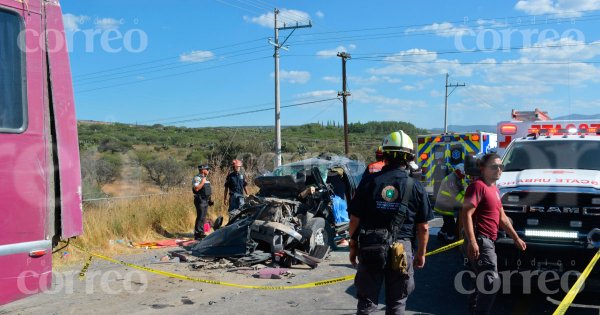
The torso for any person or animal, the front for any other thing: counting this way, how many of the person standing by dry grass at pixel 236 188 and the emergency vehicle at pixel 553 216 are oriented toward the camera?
2

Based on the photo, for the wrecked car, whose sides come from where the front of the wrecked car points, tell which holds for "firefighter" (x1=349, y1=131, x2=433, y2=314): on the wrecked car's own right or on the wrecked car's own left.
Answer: on the wrecked car's own left

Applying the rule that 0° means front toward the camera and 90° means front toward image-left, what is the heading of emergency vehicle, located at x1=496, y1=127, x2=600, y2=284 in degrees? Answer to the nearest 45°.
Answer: approximately 0°

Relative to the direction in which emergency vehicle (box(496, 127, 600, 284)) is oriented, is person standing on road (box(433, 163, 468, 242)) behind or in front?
behind

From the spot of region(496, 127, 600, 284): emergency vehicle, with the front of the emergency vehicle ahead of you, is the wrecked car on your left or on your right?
on your right

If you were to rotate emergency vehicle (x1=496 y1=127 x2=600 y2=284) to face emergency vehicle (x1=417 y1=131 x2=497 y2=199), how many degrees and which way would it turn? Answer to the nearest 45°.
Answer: approximately 180°
